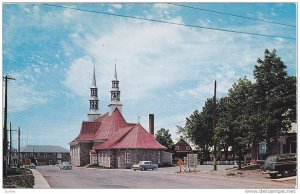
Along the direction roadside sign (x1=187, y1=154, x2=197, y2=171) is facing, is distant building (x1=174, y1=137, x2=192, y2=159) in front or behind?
behind

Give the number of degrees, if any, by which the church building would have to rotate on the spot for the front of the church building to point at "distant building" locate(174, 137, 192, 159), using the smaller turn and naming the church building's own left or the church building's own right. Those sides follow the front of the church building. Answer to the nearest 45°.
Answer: approximately 180°

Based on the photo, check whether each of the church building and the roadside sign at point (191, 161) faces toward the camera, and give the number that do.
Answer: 1

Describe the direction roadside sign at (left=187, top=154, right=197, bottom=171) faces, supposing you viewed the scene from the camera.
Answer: facing the viewer

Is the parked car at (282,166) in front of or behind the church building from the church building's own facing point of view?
behind

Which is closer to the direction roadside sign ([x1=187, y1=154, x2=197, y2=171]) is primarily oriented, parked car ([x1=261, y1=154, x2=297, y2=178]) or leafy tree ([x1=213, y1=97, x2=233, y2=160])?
the parked car

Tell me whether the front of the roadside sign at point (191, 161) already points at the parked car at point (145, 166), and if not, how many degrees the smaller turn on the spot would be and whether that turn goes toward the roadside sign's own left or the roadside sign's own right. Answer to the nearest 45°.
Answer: approximately 135° to the roadside sign's own right

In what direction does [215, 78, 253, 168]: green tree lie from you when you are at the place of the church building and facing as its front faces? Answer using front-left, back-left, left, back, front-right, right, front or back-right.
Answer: back

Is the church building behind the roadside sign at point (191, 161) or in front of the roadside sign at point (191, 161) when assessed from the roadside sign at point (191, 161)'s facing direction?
behind
